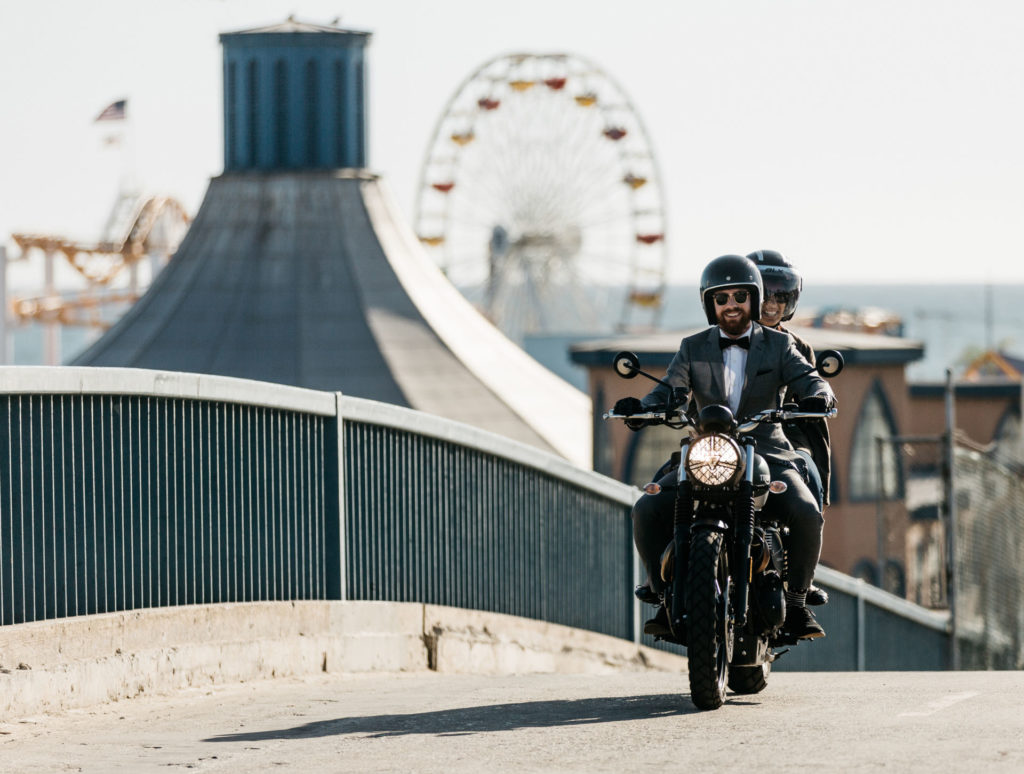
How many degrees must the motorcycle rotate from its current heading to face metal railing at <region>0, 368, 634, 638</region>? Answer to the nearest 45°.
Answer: approximately 135° to its right

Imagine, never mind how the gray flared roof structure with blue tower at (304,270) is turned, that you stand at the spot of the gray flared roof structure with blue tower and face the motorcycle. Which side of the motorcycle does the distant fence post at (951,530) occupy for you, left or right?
left

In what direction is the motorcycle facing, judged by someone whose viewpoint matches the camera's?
facing the viewer

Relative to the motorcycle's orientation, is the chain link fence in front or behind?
behind

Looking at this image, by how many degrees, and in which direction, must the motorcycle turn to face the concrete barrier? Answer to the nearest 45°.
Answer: approximately 135° to its right
